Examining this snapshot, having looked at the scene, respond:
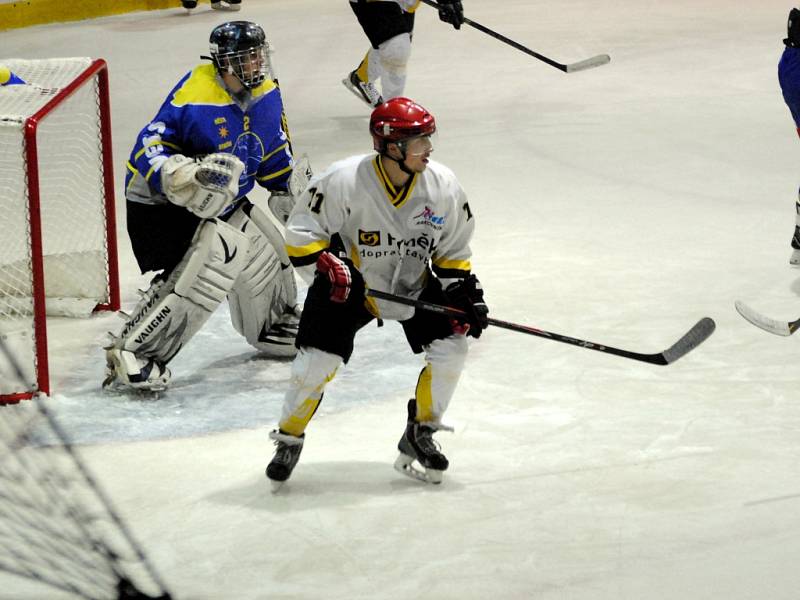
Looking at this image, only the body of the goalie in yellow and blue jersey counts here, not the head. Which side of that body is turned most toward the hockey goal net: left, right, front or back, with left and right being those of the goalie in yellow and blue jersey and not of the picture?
back

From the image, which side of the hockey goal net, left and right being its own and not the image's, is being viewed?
right

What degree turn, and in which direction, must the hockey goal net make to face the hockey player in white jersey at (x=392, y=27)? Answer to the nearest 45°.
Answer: approximately 45° to its left

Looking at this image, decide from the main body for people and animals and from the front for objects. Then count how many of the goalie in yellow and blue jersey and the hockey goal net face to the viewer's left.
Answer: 0

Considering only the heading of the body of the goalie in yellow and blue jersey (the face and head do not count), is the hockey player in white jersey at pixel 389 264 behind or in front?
in front

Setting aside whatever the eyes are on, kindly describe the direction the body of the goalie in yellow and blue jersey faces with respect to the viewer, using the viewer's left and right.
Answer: facing the viewer and to the right of the viewer

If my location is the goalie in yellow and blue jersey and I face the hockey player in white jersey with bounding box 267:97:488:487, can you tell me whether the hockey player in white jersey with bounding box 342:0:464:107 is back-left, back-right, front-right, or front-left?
back-left

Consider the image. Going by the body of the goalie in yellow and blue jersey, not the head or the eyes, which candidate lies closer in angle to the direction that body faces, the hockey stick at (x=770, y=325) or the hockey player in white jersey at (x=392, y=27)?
the hockey stick

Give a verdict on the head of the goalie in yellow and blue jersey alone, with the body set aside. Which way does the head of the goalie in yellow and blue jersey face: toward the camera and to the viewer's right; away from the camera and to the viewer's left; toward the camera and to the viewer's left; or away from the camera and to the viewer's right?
toward the camera and to the viewer's right

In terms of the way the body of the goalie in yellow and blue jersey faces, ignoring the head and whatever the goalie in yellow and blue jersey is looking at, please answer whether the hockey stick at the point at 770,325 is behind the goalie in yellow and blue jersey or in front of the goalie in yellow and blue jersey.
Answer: in front

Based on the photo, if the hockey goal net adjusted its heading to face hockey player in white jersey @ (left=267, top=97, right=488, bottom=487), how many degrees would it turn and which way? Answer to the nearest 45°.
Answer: approximately 45° to its right
